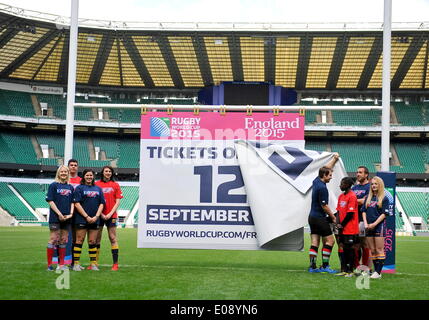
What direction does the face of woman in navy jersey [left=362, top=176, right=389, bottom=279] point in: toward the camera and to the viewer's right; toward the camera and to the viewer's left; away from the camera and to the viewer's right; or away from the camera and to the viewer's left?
toward the camera and to the viewer's left

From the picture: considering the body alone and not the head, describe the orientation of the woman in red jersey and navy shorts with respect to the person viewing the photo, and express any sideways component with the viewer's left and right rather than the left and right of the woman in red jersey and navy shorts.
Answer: facing the viewer

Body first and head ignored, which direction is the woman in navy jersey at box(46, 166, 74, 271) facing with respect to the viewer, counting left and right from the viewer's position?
facing the viewer and to the right of the viewer

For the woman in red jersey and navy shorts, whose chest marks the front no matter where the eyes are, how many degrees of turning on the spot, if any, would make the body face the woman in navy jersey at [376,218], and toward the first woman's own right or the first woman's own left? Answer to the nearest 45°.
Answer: approximately 90° to the first woman's own left

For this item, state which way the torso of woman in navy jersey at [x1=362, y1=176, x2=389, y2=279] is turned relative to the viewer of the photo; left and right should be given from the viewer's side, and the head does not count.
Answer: facing the viewer and to the left of the viewer

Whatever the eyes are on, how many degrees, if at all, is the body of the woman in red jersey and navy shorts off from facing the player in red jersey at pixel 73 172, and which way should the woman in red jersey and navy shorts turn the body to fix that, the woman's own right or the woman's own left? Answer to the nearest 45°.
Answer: approximately 90° to the woman's own right

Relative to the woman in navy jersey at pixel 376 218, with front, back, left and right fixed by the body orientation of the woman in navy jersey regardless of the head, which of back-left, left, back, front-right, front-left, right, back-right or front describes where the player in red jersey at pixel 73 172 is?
front-right

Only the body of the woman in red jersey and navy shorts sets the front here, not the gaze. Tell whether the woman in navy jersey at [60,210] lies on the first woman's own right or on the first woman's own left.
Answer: on the first woman's own right
